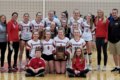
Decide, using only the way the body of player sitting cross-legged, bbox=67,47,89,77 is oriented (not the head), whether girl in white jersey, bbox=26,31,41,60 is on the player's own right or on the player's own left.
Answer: on the player's own right

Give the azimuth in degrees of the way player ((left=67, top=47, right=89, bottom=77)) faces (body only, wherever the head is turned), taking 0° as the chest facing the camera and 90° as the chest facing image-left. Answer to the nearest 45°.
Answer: approximately 0°

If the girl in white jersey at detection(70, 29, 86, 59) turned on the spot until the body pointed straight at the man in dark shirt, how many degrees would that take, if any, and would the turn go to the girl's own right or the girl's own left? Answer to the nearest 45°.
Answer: approximately 90° to the girl's own left

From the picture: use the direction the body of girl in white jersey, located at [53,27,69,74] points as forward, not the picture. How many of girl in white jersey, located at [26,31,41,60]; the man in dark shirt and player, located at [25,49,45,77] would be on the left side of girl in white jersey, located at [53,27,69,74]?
1

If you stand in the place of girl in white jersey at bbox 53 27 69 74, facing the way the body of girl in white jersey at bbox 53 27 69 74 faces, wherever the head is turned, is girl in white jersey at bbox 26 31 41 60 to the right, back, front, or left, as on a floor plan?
right

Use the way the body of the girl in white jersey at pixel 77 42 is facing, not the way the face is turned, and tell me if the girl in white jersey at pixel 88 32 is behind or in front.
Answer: behind

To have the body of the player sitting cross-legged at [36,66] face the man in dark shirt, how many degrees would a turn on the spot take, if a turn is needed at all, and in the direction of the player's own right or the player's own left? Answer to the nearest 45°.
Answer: approximately 90° to the player's own left

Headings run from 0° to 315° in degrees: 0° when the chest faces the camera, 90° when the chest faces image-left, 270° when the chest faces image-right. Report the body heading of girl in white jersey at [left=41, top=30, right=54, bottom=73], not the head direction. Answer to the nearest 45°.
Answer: approximately 0°

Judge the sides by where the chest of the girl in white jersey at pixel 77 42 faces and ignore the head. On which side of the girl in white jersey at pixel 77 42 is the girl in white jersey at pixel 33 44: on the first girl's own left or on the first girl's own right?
on the first girl's own right
